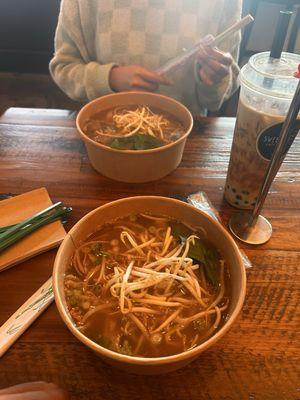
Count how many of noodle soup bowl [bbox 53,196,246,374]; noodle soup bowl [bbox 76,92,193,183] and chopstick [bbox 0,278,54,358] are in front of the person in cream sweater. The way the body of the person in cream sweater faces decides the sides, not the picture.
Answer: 3

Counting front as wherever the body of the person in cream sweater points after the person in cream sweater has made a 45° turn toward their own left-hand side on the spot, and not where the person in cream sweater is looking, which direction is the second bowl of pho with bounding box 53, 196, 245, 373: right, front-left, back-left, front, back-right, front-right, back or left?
front-right

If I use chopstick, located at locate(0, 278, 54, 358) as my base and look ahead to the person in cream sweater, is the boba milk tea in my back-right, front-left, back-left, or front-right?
front-right

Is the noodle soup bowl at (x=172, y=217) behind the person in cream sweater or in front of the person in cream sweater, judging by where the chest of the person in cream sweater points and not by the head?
in front

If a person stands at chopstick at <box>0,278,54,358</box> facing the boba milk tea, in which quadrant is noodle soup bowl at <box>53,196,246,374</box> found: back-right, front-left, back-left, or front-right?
front-right

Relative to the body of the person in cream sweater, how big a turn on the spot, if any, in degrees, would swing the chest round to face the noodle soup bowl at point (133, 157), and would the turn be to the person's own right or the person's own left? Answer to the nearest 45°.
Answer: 0° — they already face it

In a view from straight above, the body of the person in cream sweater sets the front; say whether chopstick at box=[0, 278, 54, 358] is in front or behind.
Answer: in front

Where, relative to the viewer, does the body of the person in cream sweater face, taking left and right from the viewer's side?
facing the viewer

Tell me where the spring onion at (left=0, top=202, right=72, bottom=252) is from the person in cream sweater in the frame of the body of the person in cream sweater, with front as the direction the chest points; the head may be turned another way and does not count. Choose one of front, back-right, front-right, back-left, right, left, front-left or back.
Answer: front

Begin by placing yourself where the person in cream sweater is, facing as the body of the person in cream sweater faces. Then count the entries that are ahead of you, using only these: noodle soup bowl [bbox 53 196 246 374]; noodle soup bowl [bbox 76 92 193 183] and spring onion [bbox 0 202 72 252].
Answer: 3
